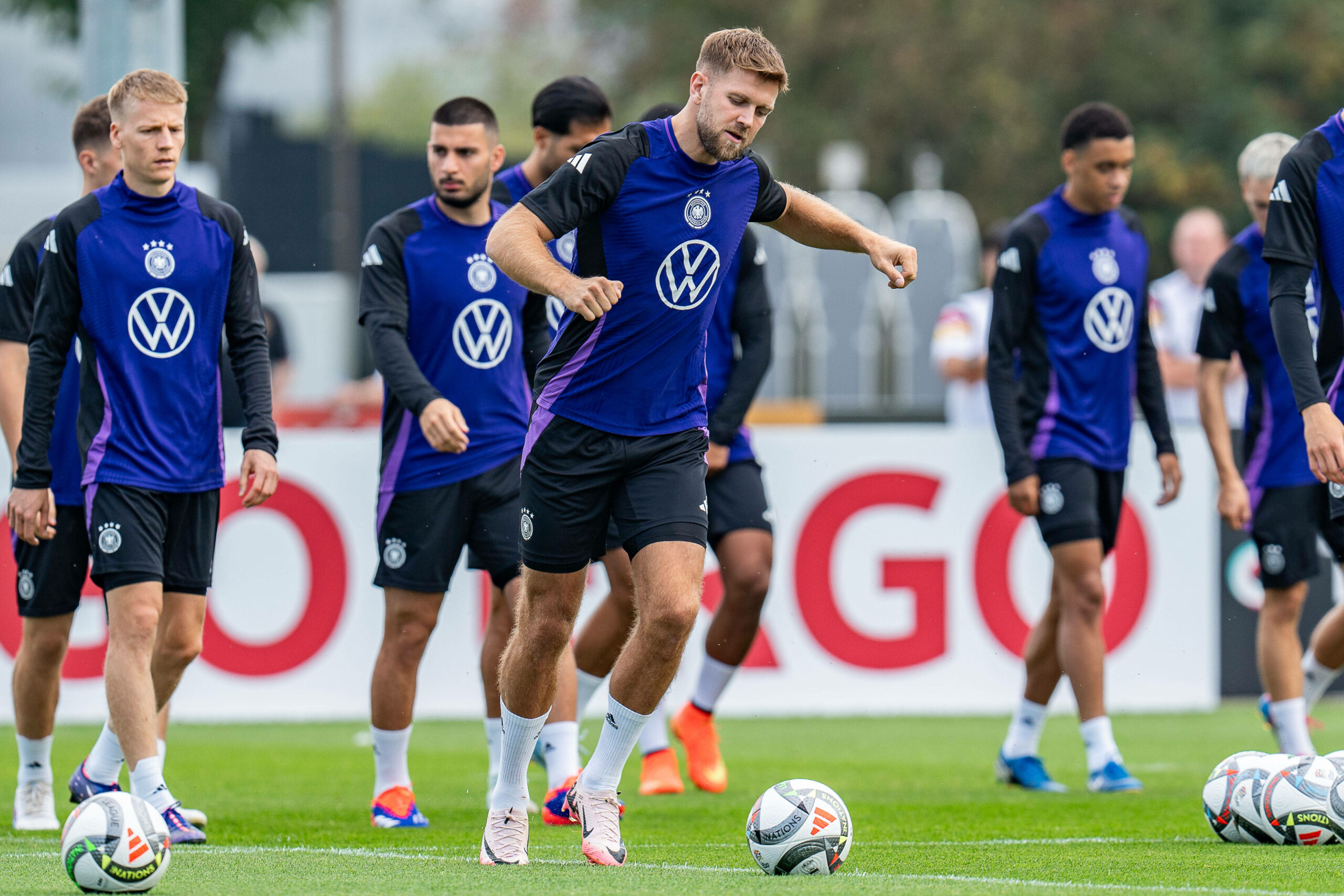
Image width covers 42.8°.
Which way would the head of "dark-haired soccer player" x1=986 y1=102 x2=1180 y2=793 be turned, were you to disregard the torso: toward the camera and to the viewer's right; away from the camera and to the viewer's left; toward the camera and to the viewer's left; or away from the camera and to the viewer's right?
toward the camera and to the viewer's right

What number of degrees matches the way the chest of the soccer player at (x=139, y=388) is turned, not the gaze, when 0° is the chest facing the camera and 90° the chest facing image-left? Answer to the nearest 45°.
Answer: approximately 315°

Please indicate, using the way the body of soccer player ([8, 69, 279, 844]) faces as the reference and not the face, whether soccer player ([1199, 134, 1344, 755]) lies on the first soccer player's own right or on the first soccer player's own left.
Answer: on the first soccer player's own left

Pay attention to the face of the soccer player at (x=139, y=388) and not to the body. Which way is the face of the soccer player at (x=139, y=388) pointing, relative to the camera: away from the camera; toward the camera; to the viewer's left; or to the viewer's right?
toward the camera

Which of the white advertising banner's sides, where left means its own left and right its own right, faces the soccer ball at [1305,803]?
front

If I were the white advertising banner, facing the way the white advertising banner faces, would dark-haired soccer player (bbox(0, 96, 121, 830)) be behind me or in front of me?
in front

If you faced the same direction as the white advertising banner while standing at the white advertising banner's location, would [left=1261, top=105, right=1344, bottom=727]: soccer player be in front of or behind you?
in front

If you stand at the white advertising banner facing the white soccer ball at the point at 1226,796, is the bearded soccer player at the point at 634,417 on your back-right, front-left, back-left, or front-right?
front-right

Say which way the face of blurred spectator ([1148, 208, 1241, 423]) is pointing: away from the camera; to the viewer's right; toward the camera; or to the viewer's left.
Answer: toward the camera

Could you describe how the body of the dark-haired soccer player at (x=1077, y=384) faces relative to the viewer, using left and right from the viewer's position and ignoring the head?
facing the viewer and to the right of the viewer

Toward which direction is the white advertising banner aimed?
toward the camera

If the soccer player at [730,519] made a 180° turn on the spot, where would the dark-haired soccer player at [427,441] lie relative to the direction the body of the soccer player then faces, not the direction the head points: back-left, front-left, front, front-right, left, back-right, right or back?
back-left
